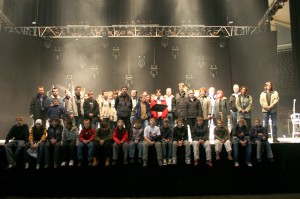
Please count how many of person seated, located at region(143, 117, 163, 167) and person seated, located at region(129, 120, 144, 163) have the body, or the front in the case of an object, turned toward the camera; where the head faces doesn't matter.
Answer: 2

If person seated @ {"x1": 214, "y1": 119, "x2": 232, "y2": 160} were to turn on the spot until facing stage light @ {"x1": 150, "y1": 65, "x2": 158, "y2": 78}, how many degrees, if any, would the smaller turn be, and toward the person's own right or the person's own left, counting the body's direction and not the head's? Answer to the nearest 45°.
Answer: approximately 135° to the person's own right

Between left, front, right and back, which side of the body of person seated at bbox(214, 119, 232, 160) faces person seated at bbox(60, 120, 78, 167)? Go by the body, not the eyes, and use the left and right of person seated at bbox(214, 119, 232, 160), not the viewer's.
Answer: right

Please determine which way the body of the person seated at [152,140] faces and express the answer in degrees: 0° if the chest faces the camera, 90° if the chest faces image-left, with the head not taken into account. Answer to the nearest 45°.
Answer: approximately 0°

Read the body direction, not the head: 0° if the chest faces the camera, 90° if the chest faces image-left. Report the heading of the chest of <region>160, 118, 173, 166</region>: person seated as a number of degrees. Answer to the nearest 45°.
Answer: approximately 0°

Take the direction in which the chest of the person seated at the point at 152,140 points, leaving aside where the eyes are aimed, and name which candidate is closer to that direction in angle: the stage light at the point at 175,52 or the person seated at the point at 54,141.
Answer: the person seated

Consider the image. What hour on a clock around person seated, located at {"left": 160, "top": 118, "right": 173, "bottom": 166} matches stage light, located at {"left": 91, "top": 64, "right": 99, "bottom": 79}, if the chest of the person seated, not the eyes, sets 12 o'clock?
The stage light is roughly at 5 o'clock from the person seated.
